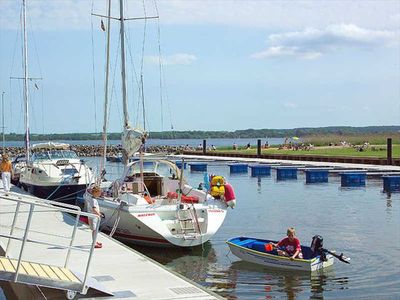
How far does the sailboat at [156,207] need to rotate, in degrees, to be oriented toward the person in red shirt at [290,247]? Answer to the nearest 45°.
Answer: approximately 180°

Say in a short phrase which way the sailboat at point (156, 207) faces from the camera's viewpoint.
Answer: facing away from the viewer and to the left of the viewer

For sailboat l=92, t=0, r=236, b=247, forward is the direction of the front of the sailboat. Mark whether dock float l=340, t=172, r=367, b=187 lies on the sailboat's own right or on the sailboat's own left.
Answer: on the sailboat's own right

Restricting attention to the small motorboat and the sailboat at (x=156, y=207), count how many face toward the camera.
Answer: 0

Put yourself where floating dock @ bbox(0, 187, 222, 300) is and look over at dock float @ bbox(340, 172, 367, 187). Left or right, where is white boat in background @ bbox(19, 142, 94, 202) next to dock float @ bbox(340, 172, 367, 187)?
left

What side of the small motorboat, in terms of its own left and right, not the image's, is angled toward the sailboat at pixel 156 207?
front

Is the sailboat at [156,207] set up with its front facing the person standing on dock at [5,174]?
yes

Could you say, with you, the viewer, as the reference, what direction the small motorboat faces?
facing away from the viewer and to the left of the viewer

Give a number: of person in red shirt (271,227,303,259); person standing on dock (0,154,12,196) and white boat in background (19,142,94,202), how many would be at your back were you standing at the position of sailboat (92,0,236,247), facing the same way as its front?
1
